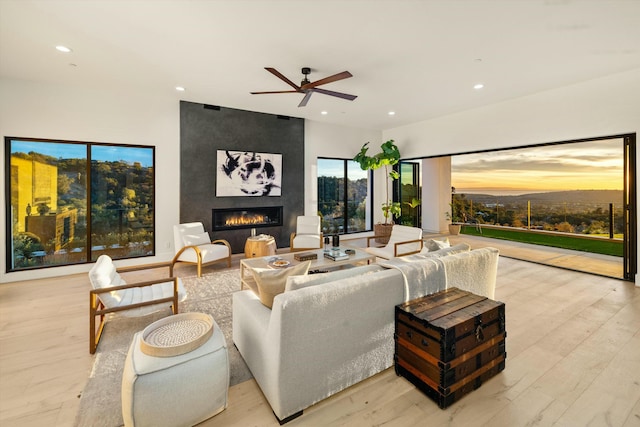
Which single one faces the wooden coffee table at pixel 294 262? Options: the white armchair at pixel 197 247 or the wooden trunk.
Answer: the white armchair

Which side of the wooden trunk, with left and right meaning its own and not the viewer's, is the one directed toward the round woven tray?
right

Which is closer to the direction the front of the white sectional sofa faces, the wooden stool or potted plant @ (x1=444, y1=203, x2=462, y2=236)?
the wooden stool

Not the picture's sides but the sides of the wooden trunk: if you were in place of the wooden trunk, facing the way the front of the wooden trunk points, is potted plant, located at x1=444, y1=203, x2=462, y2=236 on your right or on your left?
on your left

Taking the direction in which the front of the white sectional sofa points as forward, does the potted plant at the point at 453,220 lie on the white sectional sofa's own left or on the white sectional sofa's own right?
on the white sectional sofa's own right

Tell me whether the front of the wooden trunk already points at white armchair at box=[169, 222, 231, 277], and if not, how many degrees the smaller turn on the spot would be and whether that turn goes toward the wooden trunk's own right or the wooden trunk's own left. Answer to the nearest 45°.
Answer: approximately 135° to the wooden trunk's own right

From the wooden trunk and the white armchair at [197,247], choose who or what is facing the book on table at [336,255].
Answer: the white armchair

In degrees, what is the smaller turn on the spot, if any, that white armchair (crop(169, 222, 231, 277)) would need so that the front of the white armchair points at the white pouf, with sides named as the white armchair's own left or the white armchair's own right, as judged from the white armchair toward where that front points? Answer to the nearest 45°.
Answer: approximately 45° to the white armchair's own right

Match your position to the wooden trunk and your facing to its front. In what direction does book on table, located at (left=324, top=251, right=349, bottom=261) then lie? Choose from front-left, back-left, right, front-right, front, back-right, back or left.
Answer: back

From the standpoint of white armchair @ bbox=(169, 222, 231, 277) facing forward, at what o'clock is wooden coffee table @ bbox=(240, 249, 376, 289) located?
The wooden coffee table is roughly at 12 o'clock from the white armchair.

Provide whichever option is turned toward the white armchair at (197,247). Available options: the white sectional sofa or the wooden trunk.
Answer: the white sectional sofa

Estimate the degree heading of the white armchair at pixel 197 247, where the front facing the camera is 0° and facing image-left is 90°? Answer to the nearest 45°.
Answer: approximately 315°

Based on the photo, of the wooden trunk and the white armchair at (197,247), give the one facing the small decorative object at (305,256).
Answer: the white armchair

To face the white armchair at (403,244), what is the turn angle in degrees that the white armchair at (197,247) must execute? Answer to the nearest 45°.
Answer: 0° — it already faces it

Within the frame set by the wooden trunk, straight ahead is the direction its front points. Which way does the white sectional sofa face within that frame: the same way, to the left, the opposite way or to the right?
the opposite way
